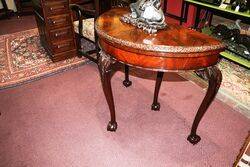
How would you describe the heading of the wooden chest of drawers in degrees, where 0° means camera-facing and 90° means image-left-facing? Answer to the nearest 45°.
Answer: approximately 315°

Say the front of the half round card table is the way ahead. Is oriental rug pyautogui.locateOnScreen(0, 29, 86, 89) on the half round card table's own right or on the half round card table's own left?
on the half round card table's own right

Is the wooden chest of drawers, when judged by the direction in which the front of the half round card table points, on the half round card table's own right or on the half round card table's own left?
on the half round card table's own right

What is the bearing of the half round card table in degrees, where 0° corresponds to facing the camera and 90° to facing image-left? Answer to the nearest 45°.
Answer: approximately 45°
